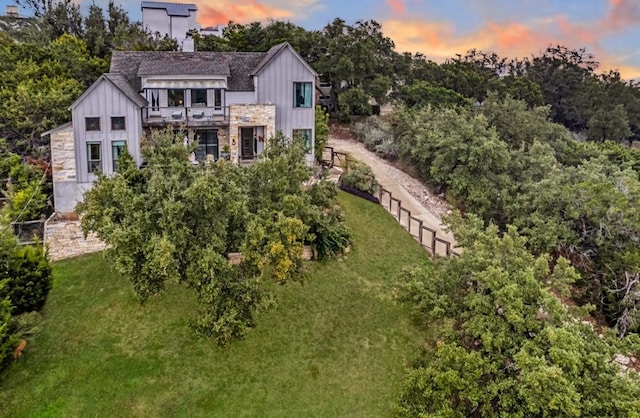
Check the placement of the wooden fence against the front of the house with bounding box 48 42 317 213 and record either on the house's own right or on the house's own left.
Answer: on the house's own left

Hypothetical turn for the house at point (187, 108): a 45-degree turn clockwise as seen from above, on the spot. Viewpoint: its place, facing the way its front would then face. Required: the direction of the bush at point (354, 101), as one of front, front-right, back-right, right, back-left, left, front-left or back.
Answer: back

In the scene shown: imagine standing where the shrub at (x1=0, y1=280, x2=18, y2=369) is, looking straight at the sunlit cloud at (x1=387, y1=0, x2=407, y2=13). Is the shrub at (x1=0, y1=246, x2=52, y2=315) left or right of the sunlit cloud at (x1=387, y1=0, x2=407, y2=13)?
left

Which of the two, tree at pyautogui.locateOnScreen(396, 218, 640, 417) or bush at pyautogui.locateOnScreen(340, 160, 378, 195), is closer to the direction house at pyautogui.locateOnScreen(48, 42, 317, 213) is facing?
the tree

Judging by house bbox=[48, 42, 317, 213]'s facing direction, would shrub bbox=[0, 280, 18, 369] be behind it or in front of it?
in front

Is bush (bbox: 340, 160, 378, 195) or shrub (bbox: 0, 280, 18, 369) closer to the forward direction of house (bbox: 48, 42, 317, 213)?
the shrub

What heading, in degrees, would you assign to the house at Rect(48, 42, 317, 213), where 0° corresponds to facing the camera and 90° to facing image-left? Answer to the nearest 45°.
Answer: approximately 0°

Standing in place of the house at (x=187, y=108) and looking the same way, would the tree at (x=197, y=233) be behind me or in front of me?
in front

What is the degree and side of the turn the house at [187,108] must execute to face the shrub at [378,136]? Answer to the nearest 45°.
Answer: approximately 135° to its left
